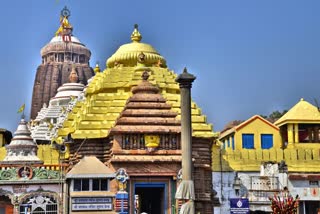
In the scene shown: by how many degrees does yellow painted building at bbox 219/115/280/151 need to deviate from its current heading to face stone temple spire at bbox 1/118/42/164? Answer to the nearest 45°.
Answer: approximately 45° to its right

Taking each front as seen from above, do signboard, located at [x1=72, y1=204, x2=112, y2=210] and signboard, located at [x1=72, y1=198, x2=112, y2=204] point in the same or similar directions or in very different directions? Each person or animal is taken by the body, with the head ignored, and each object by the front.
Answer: same or similar directions

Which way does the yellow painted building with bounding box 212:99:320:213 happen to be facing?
toward the camera

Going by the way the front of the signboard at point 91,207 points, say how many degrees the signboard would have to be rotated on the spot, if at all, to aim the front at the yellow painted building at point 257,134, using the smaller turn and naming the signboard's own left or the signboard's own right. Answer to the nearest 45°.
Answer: approximately 135° to the signboard's own left

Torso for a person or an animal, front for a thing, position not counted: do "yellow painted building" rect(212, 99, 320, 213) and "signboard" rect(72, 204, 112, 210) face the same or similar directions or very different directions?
same or similar directions

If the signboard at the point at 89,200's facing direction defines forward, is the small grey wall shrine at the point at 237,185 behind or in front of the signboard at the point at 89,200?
behind

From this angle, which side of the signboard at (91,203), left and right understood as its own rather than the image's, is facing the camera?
front

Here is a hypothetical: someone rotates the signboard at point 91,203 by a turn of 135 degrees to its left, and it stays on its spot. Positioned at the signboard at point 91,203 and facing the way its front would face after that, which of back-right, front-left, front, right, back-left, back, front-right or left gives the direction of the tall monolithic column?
right

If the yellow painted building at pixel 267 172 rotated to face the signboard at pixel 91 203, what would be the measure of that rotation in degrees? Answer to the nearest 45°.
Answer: approximately 45° to its right

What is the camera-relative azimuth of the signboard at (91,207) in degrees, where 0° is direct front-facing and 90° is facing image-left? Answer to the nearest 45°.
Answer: approximately 0°

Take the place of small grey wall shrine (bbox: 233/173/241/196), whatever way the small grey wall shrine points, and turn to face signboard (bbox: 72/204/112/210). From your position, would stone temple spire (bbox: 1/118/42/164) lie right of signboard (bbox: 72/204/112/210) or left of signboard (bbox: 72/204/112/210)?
right

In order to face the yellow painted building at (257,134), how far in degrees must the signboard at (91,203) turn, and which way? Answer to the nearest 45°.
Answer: approximately 135° to its left

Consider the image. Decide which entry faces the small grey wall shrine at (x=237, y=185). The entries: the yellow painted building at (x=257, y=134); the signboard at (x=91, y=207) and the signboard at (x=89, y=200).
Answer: the yellow painted building

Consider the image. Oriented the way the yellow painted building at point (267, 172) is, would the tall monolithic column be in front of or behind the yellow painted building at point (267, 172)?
in front
